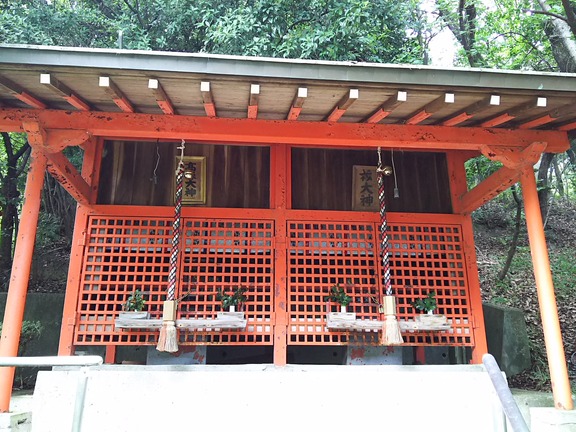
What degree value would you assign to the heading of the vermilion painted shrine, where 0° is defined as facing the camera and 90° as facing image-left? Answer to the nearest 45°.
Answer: approximately 0°

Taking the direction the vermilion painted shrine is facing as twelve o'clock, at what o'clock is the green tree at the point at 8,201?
The green tree is roughly at 4 o'clock from the vermilion painted shrine.
